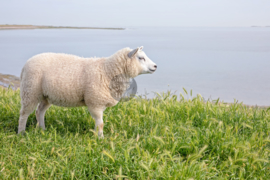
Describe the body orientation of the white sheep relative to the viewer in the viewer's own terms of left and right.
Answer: facing to the right of the viewer
